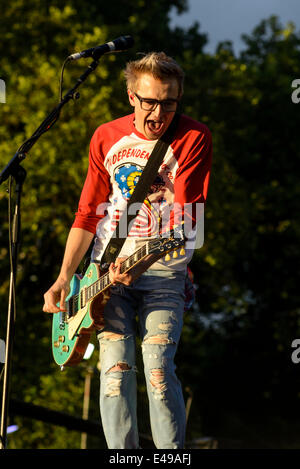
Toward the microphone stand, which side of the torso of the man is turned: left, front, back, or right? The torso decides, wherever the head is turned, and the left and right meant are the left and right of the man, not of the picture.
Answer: right

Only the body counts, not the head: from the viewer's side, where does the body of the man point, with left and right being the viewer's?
facing the viewer
